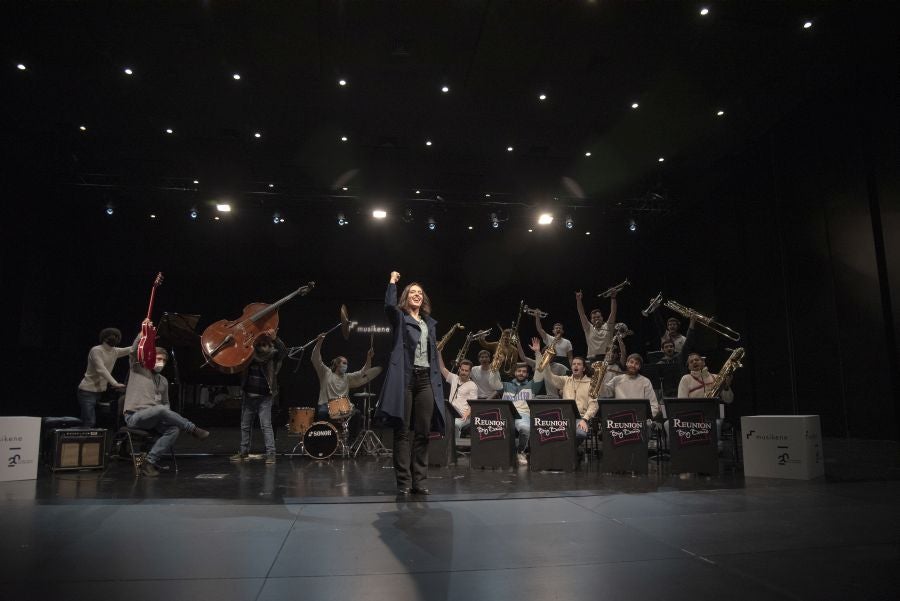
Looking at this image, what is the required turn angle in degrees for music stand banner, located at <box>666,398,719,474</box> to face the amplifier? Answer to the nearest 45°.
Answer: approximately 90° to its right

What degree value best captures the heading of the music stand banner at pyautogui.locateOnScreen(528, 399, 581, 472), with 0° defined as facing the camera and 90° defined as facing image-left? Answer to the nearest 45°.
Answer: approximately 0°

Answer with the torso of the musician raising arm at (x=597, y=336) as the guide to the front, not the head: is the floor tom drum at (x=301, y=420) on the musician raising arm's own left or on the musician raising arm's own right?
on the musician raising arm's own right

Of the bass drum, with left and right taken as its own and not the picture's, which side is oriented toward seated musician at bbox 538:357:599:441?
left

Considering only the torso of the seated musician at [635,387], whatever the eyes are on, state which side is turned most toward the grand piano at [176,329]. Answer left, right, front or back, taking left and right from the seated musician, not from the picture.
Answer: right

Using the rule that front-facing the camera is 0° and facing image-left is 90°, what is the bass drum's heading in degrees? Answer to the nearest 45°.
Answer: approximately 0°

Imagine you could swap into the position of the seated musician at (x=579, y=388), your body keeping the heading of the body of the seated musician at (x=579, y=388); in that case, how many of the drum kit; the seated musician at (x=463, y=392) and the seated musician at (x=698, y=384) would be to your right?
2
